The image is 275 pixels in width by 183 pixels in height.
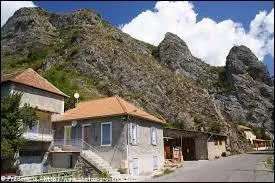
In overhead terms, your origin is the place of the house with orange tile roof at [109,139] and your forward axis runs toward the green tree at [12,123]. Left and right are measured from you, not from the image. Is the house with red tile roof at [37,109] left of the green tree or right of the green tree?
right

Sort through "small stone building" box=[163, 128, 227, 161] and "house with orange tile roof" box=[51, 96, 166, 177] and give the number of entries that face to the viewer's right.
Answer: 0

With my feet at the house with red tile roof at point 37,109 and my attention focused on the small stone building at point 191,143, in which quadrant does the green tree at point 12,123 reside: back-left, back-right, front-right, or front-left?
back-right

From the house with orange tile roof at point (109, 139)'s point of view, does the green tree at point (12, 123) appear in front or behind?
in front

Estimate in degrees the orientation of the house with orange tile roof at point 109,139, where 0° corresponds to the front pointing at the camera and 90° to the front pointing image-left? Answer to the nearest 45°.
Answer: approximately 45°

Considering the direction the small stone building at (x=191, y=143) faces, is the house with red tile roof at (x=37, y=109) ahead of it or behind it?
ahead
